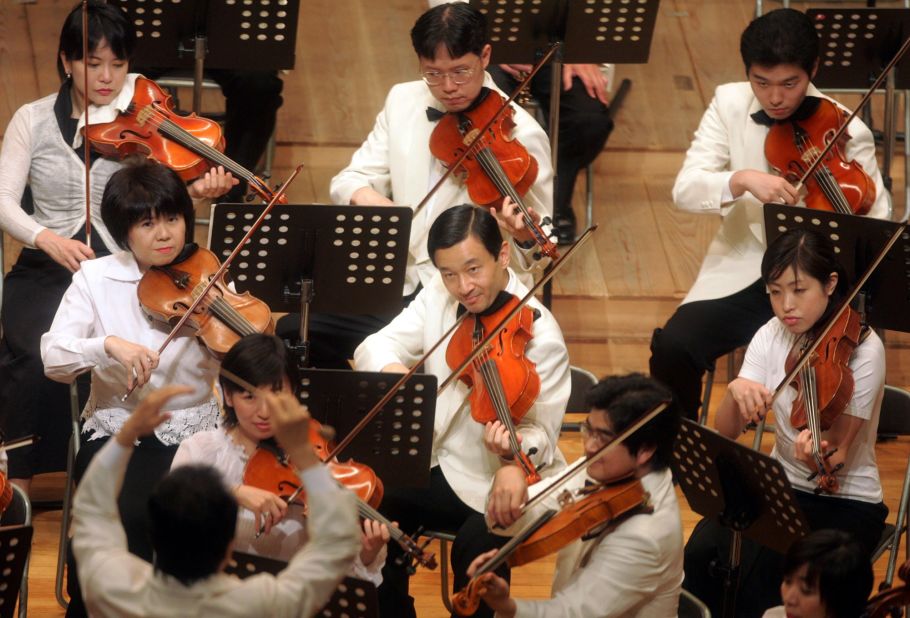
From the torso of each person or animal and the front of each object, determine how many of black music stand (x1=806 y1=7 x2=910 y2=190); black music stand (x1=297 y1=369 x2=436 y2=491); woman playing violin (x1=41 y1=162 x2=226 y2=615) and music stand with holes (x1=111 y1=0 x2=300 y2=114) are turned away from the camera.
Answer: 3

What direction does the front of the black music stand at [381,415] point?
away from the camera

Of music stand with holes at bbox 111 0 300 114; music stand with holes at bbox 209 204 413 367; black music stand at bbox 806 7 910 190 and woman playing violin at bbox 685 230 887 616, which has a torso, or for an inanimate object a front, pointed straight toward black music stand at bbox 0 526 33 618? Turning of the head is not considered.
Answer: the woman playing violin

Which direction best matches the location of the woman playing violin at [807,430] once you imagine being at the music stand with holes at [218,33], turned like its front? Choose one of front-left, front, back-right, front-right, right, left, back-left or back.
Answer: back-right

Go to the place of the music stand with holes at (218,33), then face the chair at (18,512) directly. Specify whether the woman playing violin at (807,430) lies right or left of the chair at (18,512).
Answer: left

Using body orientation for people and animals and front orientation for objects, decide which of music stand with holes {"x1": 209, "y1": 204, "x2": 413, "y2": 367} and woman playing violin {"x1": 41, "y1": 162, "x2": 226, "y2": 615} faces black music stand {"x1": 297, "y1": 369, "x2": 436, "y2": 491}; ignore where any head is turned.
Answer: the woman playing violin

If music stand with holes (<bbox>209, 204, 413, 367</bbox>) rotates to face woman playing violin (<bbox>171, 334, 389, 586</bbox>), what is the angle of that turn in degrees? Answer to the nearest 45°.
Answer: approximately 180°

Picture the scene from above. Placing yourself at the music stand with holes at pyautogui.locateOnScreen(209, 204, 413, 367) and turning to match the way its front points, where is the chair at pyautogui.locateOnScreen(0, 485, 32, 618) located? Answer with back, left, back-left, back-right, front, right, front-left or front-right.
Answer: back-left

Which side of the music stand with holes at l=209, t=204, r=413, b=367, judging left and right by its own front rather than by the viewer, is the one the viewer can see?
back

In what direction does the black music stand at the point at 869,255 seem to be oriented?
away from the camera

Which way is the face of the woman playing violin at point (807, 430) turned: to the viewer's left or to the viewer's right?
to the viewer's left

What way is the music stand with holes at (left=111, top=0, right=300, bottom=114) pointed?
away from the camera

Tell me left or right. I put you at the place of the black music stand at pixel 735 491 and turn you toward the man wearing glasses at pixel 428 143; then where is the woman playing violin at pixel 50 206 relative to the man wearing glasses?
left

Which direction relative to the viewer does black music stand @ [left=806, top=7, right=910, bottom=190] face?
away from the camera
